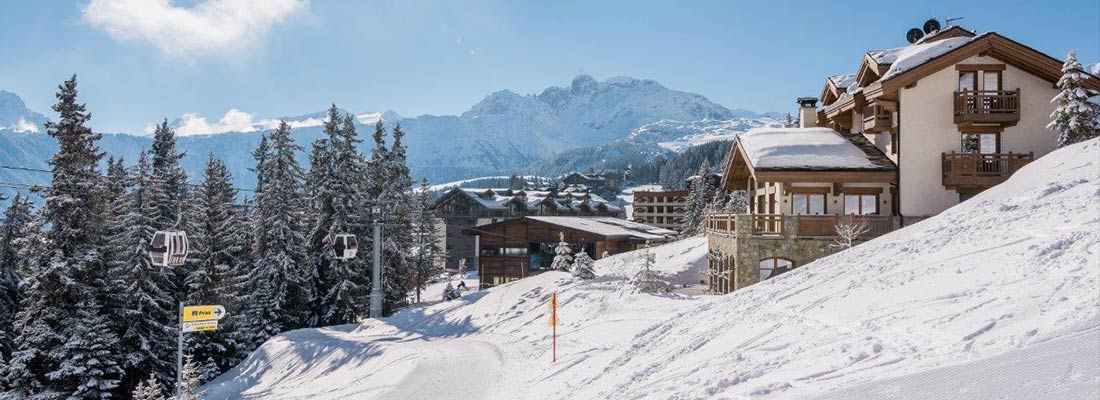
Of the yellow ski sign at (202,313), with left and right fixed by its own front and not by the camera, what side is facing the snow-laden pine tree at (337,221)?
back

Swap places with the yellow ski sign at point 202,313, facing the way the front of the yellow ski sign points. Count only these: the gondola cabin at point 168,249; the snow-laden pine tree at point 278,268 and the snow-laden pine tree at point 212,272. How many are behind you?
3

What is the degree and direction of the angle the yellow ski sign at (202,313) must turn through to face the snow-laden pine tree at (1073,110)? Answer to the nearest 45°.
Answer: approximately 90° to its left

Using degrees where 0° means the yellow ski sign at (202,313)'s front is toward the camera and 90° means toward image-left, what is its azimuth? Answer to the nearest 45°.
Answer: approximately 0°

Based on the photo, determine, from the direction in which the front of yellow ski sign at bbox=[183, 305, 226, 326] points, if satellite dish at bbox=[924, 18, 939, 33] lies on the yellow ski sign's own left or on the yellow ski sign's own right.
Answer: on the yellow ski sign's own left

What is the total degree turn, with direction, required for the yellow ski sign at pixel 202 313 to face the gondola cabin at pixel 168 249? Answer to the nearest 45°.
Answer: approximately 180°

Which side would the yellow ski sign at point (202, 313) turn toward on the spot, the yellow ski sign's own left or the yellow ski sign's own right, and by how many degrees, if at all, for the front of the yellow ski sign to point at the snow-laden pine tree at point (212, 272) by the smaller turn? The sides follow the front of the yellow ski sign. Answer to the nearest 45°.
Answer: approximately 180°

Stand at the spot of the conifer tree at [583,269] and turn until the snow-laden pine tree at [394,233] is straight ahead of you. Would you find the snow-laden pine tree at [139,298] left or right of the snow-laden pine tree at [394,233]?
left

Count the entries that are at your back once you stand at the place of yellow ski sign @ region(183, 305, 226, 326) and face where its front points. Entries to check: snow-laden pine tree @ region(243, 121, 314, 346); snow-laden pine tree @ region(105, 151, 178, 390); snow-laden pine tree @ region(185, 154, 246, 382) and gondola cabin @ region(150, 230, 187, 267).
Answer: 4

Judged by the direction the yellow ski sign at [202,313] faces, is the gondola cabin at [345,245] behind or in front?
behind

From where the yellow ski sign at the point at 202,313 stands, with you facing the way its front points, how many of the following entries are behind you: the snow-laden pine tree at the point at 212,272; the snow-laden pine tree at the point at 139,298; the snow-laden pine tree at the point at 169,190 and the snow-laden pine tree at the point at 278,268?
4

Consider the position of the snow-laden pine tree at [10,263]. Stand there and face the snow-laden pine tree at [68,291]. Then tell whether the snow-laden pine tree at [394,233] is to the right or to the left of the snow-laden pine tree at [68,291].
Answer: left

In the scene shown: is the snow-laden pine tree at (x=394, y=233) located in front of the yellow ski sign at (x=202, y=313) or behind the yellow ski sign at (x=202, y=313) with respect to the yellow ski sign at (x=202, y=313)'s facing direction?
behind

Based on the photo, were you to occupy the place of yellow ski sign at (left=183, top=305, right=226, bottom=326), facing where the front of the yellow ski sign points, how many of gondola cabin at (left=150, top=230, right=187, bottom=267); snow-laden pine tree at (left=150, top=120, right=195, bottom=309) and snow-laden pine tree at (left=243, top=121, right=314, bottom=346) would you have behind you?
3

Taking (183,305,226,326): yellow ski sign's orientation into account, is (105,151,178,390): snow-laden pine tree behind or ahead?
behind
